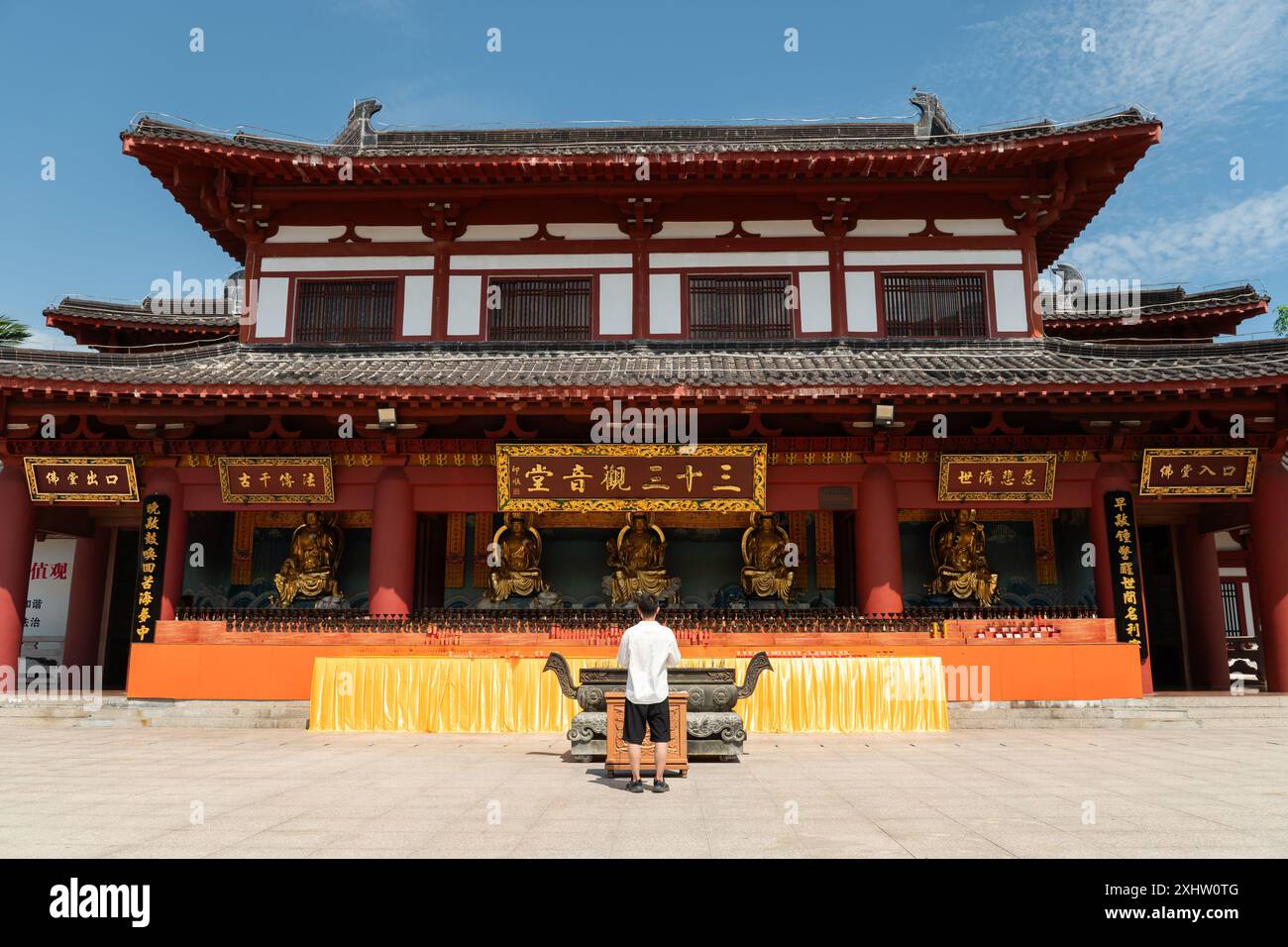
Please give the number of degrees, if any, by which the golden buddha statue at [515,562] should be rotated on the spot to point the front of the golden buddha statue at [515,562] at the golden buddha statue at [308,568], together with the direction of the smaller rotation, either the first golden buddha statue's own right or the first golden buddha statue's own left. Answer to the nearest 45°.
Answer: approximately 90° to the first golden buddha statue's own right

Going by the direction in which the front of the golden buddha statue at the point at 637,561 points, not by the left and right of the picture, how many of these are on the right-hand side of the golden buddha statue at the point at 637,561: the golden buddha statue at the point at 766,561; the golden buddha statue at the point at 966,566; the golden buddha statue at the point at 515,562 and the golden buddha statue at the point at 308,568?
2

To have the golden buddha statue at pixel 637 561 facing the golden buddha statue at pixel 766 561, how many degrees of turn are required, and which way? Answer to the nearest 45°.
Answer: approximately 90° to its left

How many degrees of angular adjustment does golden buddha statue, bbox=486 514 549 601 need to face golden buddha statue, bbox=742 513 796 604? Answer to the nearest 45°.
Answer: approximately 90° to its left

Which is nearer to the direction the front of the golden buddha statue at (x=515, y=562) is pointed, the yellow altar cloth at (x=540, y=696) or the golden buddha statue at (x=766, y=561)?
the yellow altar cloth

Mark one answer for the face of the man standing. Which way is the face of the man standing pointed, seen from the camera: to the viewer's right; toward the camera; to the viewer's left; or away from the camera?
away from the camera

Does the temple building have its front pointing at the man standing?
yes

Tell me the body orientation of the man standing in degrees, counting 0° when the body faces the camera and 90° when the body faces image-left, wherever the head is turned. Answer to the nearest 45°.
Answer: approximately 180°

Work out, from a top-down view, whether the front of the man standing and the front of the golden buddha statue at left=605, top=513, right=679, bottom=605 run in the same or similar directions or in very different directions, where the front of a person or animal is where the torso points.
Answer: very different directions

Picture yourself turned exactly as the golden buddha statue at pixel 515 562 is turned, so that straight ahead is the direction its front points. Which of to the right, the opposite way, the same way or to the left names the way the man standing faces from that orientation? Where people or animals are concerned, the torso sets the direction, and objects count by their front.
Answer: the opposite way

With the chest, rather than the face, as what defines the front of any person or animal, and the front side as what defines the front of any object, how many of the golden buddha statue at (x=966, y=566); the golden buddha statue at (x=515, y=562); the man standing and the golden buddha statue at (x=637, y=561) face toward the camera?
3

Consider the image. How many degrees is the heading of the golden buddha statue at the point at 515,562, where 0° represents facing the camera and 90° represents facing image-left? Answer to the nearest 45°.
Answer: approximately 0°
